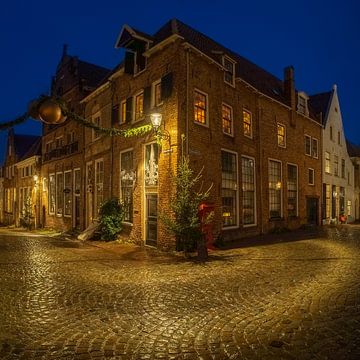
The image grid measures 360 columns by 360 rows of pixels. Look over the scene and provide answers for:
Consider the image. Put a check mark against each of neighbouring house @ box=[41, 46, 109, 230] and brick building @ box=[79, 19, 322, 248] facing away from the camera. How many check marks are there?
0

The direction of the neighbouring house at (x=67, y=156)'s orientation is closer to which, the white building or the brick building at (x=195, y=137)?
the brick building

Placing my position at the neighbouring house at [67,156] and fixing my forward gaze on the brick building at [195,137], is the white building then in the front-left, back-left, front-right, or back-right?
front-left

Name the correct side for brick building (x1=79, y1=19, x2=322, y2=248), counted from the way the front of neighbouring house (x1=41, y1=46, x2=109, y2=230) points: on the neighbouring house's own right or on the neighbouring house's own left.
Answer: on the neighbouring house's own left

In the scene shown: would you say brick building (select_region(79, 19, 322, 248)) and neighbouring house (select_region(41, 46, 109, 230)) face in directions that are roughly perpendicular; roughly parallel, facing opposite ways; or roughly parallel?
roughly parallel

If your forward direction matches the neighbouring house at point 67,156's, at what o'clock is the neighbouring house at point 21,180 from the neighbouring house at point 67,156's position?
the neighbouring house at point 21,180 is roughly at 4 o'clock from the neighbouring house at point 67,156.

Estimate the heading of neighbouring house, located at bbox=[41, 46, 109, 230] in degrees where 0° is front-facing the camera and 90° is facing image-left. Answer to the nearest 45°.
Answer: approximately 45°

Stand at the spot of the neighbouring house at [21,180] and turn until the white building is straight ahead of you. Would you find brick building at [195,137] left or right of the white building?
right

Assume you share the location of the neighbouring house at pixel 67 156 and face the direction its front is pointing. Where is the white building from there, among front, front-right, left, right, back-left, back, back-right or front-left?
back-left

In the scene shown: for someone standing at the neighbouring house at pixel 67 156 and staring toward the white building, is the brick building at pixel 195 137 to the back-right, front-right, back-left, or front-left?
front-right

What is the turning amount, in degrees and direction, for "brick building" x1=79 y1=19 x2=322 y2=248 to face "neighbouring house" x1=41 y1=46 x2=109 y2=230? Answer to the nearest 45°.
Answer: approximately 90° to its right

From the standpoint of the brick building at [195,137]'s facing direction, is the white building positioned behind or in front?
behind
